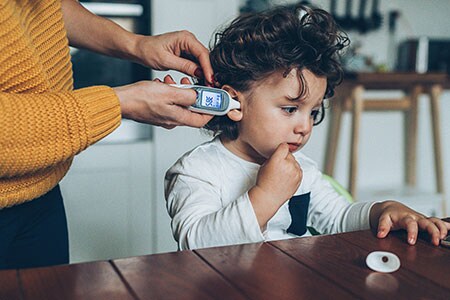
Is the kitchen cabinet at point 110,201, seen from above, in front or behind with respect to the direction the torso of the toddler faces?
behind

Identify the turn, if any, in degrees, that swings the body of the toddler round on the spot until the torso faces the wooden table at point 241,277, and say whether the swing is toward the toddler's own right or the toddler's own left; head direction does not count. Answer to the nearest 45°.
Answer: approximately 45° to the toddler's own right

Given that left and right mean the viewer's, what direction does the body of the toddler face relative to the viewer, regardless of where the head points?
facing the viewer and to the right of the viewer

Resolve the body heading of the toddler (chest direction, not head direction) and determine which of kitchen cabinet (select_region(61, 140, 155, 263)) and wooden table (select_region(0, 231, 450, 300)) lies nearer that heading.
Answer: the wooden table
